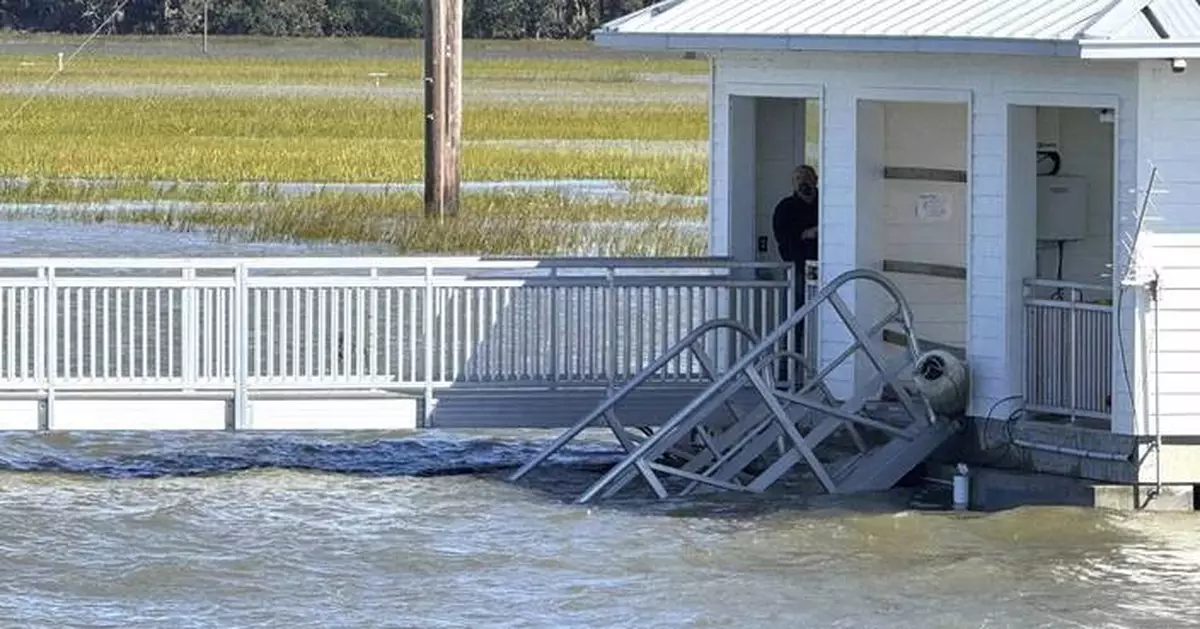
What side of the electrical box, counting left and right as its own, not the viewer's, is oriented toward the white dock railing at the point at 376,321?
right

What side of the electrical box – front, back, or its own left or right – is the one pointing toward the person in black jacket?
right

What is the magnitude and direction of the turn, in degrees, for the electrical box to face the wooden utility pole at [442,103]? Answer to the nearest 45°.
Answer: approximately 135° to its right

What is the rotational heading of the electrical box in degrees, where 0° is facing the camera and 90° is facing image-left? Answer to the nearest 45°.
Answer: approximately 0°

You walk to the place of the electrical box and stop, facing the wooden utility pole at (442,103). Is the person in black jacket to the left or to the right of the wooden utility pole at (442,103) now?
left

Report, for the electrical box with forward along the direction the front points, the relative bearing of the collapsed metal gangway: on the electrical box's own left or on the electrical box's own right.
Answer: on the electrical box's own right
